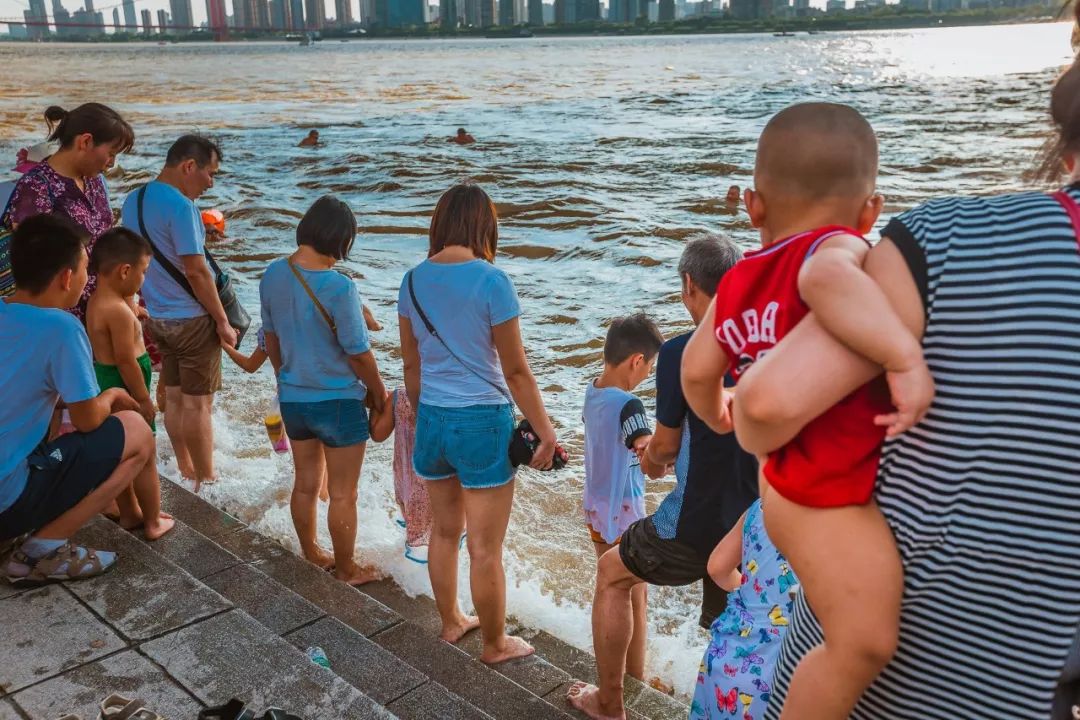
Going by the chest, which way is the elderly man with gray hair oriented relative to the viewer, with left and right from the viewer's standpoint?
facing away from the viewer and to the left of the viewer

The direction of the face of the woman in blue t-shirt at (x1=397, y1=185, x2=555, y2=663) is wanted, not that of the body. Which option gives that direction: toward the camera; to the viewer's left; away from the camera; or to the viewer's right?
away from the camera

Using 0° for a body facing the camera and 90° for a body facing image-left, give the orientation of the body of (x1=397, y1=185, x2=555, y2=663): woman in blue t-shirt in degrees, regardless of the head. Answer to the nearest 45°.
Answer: approximately 225°

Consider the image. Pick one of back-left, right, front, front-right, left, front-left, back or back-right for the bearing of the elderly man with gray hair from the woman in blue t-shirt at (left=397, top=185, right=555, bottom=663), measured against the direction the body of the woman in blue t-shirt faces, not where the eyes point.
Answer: right

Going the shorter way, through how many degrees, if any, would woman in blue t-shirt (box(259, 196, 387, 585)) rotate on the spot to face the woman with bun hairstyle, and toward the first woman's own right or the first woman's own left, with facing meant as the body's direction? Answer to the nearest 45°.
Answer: approximately 90° to the first woman's own left

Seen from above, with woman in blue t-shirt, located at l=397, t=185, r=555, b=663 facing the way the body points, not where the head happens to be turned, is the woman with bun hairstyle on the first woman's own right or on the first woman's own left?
on the first woman's own left

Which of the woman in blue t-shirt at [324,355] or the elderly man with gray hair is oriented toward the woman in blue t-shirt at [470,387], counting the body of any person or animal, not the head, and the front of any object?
the elderly man with gray hair

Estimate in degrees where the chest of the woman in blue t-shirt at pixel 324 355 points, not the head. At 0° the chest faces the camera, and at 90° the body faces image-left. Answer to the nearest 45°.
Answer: approximately 225°

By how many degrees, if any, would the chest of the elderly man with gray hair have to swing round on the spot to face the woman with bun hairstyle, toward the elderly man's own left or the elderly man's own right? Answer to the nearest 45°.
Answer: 0° — they already face them

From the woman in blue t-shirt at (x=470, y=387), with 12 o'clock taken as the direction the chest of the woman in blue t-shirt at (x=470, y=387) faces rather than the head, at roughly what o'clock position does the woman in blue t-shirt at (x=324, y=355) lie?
the woman in blue t-shirt at (x=324, y=355) is roughly at 9 o'clock from the woman in blue t-shirt at (x=470, y=387).

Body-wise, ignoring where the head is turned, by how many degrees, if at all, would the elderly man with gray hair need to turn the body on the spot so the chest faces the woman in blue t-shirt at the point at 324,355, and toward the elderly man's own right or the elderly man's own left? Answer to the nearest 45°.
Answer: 0° — they already face them

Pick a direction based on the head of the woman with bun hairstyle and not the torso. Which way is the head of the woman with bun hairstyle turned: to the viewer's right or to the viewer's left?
to the viewer's right

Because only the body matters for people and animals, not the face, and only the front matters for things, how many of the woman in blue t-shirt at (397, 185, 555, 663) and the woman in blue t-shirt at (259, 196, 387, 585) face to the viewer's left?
0

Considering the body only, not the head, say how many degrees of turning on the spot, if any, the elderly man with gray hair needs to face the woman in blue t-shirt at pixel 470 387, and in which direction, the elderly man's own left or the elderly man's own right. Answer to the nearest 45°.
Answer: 0° — they already face them

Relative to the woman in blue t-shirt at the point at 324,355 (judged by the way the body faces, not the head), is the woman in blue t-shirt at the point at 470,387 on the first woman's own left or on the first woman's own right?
on the first woman's own right
